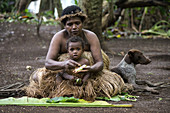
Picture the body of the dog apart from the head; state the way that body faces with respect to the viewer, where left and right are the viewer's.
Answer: facing to the right of the viewer

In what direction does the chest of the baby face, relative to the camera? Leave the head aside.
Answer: toward the camera

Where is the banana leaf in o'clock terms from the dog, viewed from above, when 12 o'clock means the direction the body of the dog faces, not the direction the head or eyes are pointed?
The banana leaf is roughly at 4 o'clock from the dog.

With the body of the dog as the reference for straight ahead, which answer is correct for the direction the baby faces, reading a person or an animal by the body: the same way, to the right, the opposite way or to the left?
to the right

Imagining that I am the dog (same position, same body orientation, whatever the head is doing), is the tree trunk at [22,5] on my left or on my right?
on my left

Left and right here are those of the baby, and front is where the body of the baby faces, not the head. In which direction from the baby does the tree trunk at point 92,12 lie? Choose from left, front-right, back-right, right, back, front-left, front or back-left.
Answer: back

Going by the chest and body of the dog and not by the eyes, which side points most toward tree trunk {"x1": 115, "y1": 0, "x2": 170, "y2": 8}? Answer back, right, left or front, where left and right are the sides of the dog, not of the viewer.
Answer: left

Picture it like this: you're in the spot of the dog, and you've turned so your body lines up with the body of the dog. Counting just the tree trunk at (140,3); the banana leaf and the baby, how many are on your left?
1
